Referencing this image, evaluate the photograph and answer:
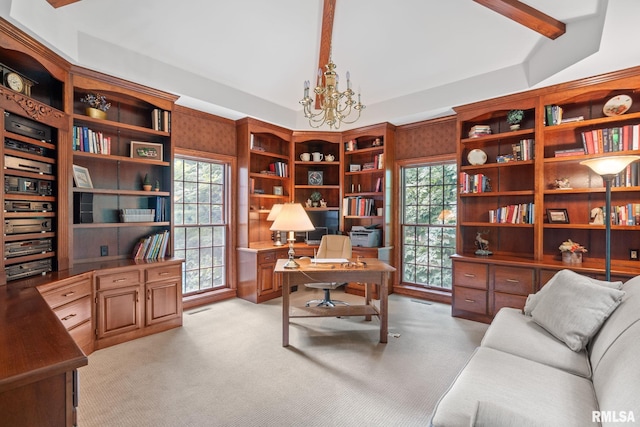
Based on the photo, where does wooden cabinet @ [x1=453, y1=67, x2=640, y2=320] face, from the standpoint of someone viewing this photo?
facing the viewer and to the left of the viewer

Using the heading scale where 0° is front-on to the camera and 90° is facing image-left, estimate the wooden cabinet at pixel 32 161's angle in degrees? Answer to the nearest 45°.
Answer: approximately 315°

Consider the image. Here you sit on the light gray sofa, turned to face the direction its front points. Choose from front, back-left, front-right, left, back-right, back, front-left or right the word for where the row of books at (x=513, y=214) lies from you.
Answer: right

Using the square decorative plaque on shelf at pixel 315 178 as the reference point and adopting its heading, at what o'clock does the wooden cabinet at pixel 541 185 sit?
The wooden cabinet is roughly at 10 o'clock from the square decorative plaque on shelf.

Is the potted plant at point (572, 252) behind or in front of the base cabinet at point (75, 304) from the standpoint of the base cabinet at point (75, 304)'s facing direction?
in front

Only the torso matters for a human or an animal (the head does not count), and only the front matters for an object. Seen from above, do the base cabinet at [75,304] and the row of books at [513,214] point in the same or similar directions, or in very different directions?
very different directions

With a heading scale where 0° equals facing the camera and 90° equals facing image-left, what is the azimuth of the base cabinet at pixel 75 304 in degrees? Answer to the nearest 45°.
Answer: approximately 315°

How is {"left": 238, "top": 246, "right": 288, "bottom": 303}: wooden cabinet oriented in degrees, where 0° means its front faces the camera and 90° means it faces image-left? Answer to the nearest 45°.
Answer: approximately 315°

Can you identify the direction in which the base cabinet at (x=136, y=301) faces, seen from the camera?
facing the viewer and to the right of the viewer

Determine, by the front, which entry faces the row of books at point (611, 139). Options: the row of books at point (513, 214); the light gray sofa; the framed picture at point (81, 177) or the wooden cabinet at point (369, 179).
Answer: the framed picture

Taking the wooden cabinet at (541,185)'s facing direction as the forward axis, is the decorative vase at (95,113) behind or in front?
in front

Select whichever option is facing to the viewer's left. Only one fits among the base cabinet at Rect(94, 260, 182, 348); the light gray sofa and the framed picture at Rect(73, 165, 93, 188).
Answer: the light gray sofa

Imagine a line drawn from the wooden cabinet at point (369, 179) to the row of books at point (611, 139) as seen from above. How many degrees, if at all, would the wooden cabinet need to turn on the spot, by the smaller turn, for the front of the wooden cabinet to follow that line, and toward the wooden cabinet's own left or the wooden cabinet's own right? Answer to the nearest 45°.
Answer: approximately 90° to the wooden cabinet's own left

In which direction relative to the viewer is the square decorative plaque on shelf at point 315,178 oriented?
toward the camera
